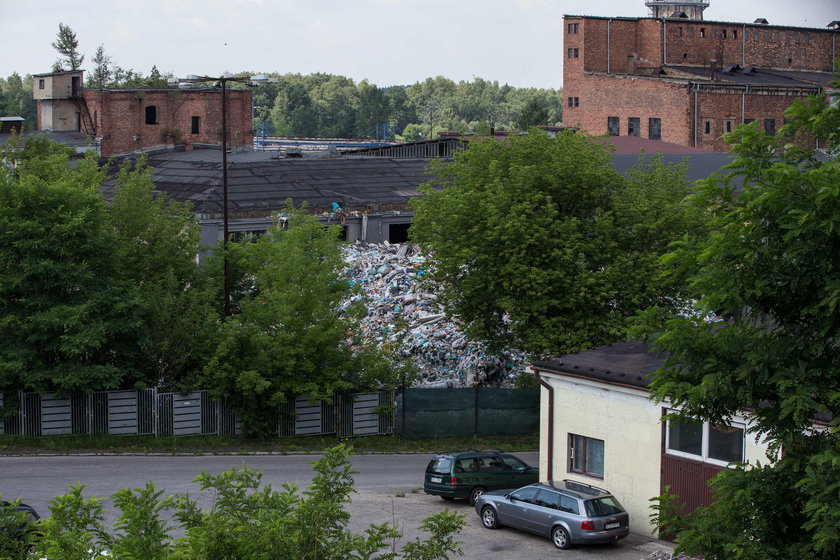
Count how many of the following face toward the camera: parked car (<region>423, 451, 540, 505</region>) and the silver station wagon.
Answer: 0

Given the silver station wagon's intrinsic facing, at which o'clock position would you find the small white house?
The small white house is roughly at 3 o'clock from the silver station wagon.

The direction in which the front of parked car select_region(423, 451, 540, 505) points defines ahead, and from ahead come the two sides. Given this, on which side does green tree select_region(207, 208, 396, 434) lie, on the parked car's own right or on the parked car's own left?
on the parked car's own left

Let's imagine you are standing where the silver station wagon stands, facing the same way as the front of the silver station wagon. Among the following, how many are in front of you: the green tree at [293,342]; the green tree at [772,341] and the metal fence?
2

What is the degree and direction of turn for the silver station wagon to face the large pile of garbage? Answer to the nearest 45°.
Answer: approximately 45° to its right

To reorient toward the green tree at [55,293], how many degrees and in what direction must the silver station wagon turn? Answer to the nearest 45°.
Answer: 0° — it already faces it

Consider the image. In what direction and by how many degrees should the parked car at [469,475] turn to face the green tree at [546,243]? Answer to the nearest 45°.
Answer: approximately 45° to its left

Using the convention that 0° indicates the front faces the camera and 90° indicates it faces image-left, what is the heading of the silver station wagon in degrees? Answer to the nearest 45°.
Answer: approximately 135°

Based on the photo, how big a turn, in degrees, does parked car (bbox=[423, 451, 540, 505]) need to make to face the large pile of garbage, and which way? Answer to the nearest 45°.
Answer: approximately 45° to its left

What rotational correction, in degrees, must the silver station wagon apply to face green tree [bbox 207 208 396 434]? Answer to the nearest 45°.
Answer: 0° — it already faces it
